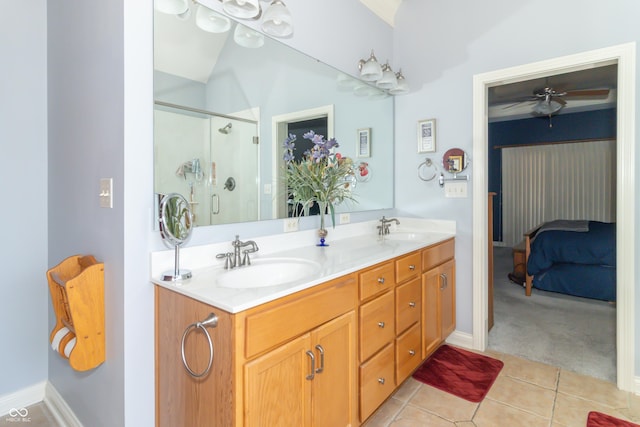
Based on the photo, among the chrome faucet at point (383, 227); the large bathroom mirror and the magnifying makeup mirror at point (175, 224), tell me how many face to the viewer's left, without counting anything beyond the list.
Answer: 0

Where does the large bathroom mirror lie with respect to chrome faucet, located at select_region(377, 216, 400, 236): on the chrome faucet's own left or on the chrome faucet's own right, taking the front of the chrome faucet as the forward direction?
on the chrome faucet's own right

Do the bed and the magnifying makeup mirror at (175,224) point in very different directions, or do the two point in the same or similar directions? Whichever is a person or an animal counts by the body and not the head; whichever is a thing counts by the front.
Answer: very different directions

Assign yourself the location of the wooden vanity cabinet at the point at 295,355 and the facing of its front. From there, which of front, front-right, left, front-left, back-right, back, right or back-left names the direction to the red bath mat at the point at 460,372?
left

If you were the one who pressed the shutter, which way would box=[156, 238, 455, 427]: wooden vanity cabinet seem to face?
facing the viewer and to the right of the viewer

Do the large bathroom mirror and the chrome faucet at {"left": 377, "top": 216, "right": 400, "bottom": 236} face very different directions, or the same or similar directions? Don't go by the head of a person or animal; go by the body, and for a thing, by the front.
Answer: same or similar directions

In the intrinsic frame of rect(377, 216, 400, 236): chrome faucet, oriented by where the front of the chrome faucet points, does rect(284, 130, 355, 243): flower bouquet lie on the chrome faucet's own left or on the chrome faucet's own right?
on the chrome faucet's own right

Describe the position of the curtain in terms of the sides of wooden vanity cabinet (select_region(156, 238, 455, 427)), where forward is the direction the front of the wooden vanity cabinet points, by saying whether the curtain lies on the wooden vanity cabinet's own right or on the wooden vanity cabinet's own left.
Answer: on the wooden vanity cabinet's own left
